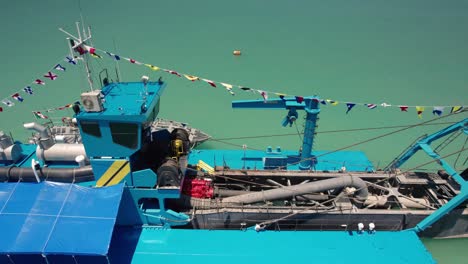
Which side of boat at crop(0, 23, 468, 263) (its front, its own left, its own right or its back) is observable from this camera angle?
right
